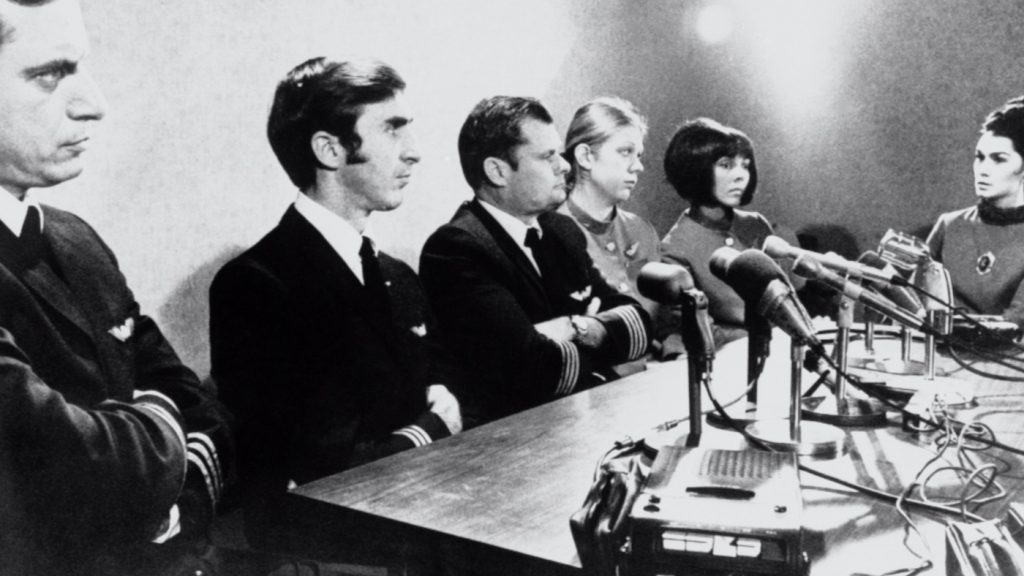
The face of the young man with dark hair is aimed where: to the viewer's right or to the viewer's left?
to the viewer's right

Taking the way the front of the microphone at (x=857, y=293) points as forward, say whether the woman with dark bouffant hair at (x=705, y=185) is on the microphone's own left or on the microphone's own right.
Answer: on the microphone's own right

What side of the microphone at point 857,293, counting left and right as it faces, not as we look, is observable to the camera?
left

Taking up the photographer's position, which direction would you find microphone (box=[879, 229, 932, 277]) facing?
facing to the left of the viewer

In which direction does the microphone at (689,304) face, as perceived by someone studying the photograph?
facing to the left of the viewer

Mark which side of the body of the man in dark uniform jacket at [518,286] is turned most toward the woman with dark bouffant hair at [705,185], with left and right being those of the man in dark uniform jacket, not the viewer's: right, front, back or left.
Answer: left

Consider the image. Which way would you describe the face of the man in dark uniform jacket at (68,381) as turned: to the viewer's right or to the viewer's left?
to the viewer's right

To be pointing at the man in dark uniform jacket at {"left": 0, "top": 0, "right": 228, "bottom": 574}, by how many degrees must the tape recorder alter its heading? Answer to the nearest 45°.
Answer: approximately 90° to its right

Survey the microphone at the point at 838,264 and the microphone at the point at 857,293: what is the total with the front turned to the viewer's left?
2

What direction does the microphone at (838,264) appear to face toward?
to the viewer's left

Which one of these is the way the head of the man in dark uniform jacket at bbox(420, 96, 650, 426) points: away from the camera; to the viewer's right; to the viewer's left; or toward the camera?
to the viewer's right
